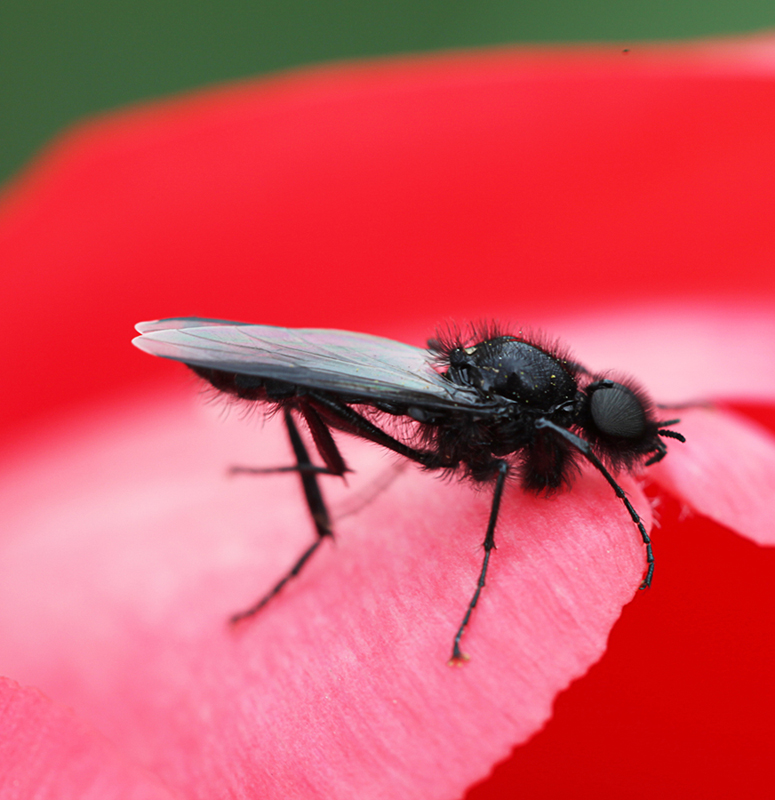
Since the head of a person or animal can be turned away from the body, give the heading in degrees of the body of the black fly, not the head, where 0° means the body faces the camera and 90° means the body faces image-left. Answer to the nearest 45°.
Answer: approximately 270°
